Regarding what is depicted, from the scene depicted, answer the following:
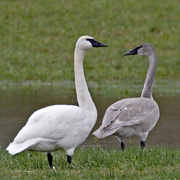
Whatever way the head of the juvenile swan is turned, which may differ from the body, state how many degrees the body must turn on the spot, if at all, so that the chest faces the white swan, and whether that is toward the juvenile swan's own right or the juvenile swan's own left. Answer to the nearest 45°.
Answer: approximately 135° to the juvenile swan's own right

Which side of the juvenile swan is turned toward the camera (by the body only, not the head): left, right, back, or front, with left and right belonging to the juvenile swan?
right

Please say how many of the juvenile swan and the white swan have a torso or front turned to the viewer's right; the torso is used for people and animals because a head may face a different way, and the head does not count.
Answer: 2

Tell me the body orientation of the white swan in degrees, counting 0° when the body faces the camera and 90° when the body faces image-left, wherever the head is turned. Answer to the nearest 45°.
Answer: approximately 270°

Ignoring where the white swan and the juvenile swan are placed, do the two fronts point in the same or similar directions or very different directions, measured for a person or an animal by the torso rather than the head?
same or similar directions

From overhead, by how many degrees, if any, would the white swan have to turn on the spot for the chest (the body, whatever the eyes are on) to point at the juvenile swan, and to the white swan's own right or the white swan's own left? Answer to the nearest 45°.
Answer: approximately 45° to the white swan's own left
